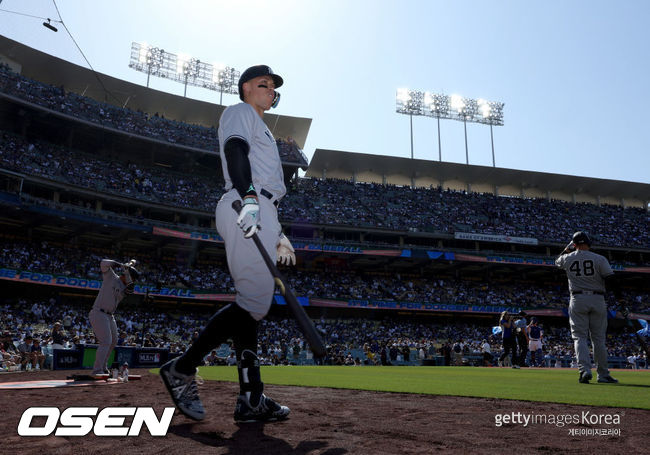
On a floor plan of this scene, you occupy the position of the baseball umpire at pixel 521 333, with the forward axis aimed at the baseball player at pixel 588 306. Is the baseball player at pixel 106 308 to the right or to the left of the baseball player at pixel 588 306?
right

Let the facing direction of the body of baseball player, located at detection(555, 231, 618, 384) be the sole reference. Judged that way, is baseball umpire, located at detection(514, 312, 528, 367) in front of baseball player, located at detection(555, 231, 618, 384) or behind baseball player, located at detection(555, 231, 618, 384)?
in front

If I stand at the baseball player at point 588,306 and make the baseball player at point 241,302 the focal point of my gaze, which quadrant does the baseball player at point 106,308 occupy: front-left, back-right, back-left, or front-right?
front-right

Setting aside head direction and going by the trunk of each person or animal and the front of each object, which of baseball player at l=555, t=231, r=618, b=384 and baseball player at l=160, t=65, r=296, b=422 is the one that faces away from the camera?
baseball player at l=555, t=231, r=618, b=384

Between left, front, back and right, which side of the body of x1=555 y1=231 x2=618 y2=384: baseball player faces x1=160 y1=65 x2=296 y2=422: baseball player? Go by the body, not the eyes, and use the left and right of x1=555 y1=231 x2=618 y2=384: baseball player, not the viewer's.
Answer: back

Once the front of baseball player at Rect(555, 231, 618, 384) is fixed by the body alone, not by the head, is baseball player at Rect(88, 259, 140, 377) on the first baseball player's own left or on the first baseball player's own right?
on the first baseball player's own left

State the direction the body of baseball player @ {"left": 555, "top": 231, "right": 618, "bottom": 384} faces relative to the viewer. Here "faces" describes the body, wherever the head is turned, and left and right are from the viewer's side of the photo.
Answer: facing away from the viewer

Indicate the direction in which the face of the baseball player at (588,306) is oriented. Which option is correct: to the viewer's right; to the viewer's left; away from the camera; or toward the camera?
away from the camera

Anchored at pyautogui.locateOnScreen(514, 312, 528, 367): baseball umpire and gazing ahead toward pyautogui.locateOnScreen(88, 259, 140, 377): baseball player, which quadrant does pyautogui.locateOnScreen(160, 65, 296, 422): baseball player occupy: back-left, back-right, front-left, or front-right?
front-left

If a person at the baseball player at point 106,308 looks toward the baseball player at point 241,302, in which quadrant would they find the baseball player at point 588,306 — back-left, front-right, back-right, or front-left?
front-left
